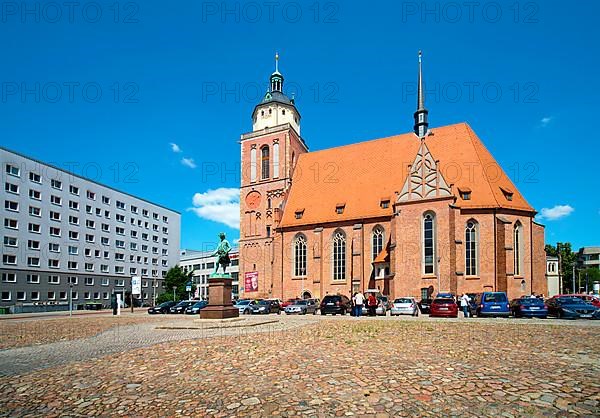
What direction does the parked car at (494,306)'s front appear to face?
away from the camera

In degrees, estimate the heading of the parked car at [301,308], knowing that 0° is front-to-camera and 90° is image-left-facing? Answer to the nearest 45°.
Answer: approximately 45°

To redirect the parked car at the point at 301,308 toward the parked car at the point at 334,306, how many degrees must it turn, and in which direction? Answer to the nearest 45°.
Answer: approximately 90° to its left

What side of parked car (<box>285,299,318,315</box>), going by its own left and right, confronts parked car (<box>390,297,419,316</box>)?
left

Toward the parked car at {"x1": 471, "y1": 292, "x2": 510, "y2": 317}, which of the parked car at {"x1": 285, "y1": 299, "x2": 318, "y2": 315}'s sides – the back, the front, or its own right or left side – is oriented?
left

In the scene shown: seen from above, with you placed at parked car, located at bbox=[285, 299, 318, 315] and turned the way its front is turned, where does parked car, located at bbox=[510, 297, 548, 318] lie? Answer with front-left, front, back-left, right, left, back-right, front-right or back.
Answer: left

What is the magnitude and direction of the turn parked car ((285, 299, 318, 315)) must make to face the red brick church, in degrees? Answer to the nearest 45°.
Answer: approximately 180°

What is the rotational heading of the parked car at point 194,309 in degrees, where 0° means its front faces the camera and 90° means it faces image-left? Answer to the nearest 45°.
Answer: approximately 45°
